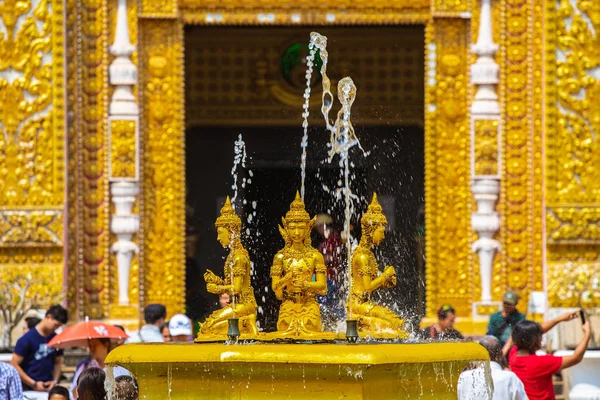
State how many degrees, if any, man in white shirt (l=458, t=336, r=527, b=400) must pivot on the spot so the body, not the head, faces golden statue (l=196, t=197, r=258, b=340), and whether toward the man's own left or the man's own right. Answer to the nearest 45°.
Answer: approximately 90° to the man's own left

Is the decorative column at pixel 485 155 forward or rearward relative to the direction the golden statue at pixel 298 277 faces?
rearward

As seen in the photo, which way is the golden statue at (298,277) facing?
toward the camera

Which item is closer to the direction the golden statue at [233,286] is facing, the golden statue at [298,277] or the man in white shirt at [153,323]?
the man in white shirt

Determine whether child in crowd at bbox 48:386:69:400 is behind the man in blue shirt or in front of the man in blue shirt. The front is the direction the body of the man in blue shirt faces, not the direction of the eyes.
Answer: in front

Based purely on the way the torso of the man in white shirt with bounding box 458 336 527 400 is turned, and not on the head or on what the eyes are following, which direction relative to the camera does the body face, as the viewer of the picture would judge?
away from the camera

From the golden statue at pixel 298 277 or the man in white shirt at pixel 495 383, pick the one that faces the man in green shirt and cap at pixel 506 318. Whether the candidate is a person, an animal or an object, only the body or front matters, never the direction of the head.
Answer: the man in white shirt

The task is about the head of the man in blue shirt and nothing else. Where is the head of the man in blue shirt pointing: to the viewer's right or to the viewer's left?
to the viewer's right
